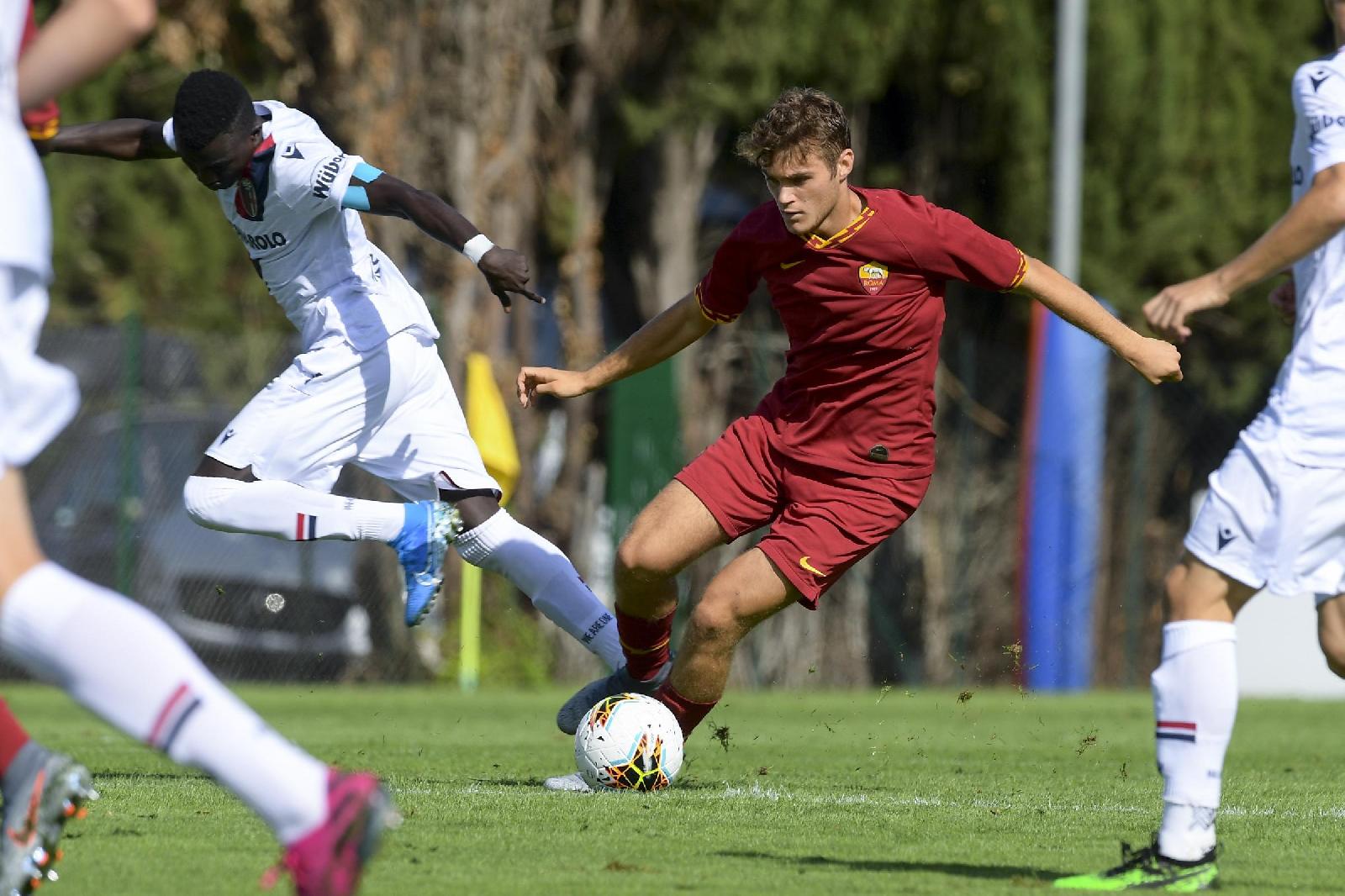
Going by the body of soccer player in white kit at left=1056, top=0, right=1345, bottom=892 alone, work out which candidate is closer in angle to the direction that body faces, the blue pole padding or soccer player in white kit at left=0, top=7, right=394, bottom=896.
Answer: the soccer player in white kit

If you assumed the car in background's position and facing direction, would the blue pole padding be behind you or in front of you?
in front

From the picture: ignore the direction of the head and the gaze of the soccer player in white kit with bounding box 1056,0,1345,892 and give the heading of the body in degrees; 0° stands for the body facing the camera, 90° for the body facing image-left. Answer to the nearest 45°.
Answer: approximately 90°

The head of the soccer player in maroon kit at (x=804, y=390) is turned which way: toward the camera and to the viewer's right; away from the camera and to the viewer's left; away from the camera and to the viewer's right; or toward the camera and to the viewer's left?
toward the camera and to the viewer's left

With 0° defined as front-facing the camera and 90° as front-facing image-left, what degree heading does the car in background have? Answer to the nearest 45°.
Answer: approximately 315°

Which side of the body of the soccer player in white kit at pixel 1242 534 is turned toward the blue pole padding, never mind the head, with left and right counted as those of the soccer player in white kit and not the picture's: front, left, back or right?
right

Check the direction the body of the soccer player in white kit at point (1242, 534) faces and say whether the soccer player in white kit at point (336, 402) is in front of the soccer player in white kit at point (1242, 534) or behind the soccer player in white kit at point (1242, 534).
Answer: in front

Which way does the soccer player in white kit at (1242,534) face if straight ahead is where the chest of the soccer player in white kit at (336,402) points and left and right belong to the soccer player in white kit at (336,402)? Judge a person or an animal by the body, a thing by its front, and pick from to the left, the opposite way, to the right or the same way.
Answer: to the right
